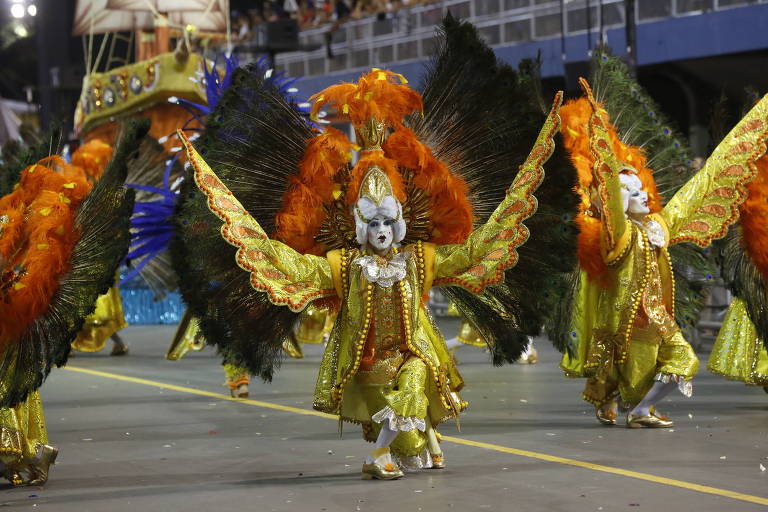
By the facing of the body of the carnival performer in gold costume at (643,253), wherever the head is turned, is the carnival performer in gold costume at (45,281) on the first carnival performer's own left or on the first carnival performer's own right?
on the first carnival performer's own right

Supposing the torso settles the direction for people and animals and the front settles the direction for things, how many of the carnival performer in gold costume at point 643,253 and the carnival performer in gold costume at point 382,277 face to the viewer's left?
0

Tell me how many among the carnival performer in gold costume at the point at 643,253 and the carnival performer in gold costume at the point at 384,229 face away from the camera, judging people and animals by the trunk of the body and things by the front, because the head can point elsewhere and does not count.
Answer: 0

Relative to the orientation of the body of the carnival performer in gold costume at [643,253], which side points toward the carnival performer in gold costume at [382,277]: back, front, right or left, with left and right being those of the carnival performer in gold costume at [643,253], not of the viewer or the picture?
right

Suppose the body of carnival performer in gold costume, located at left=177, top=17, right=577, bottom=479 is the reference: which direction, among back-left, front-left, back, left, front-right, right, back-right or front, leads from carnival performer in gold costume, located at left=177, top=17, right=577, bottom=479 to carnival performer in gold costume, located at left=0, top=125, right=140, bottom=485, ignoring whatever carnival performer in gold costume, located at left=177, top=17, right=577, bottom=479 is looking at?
right

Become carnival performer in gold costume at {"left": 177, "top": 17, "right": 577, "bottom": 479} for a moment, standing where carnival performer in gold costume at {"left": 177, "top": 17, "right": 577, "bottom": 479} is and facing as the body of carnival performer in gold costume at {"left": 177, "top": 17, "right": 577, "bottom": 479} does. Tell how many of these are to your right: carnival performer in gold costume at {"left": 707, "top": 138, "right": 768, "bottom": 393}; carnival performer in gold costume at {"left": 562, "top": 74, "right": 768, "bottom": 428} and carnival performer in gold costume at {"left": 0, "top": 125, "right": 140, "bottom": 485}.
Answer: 1

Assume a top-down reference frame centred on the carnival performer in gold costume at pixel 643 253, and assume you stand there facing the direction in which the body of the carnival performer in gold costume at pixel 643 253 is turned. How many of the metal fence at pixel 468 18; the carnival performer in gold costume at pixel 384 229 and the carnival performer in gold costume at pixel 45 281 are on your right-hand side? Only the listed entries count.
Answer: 2

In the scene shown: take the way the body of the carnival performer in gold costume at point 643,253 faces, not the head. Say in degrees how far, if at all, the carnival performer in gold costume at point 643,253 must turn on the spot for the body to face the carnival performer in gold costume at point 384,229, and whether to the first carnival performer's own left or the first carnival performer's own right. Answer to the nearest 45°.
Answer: approximately 90° to the first carnival performer's own right

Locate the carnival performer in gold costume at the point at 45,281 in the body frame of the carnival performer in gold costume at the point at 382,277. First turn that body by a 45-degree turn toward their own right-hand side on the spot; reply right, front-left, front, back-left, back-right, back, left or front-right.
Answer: front-right

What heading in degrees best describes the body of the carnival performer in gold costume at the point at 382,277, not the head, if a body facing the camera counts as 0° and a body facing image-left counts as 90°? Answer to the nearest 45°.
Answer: approximately 0°

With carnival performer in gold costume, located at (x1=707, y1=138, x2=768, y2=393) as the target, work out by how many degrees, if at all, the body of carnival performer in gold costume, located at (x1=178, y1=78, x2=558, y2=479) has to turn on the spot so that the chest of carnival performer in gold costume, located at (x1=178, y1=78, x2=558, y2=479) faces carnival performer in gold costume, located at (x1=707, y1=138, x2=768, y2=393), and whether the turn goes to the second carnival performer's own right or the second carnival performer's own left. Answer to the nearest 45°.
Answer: approximately 135° to the second carnival performer's own left

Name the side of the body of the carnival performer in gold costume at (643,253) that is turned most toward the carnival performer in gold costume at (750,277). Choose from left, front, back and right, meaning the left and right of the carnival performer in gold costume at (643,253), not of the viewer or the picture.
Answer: left
